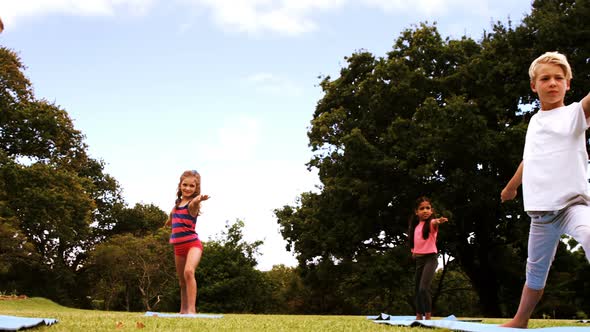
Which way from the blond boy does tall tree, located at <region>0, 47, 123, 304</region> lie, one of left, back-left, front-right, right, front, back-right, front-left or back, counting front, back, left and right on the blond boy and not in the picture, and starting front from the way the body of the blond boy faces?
back-right

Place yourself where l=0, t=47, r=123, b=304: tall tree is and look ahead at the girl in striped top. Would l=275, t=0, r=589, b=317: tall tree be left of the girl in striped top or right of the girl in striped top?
left

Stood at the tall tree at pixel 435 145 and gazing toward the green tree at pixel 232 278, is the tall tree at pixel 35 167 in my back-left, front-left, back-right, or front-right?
front-left

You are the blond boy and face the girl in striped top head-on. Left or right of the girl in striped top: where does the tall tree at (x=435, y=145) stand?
right

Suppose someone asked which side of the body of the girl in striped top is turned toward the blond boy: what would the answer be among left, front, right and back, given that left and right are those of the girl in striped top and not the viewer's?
left

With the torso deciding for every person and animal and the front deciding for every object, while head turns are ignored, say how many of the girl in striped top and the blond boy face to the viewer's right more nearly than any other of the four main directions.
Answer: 0

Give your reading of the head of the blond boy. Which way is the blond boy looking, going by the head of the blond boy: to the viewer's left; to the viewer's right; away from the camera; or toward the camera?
toward the camera

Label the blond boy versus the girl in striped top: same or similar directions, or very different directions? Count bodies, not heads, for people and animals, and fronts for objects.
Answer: same or similar directions

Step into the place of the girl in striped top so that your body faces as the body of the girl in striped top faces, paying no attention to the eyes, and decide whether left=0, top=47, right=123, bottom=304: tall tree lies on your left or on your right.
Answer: on your right

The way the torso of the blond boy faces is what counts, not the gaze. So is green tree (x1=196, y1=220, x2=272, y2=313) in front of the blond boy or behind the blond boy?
behind

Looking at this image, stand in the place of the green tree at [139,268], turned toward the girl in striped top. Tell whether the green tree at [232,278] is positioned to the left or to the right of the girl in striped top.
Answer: left

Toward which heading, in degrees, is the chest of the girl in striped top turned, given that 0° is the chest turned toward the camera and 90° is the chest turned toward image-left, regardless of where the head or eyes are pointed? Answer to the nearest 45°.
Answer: approximately 45°

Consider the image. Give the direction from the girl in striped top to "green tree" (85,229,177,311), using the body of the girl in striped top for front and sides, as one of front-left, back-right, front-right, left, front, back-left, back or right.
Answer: back-right

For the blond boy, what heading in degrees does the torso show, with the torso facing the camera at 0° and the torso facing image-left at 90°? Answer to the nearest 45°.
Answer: approximately 0°
